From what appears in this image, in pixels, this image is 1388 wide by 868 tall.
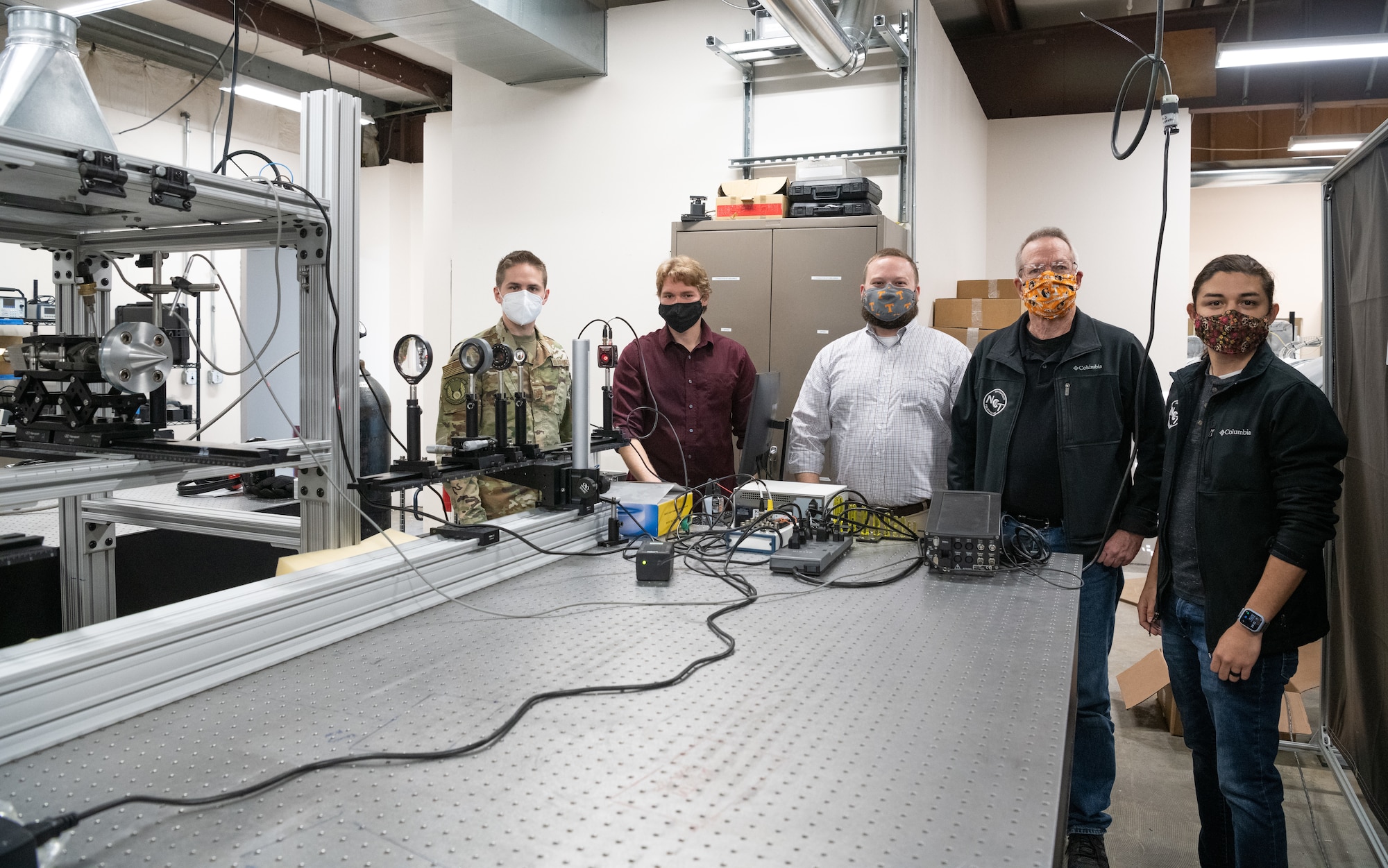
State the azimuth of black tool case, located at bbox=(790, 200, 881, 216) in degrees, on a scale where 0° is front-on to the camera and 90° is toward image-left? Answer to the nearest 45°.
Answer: approximately 0°

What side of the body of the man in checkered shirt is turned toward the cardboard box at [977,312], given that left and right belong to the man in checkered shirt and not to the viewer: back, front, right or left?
back

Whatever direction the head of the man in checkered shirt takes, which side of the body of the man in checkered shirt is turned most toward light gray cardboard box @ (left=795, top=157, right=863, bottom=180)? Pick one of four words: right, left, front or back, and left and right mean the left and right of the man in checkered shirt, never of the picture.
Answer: back

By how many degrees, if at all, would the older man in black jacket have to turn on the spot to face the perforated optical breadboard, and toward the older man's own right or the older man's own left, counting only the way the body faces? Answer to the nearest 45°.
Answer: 0° — they already face it

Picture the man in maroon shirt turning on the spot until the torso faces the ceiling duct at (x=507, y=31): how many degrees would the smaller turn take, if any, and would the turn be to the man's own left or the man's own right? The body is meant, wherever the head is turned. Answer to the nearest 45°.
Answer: approximately 135° to the man's own right

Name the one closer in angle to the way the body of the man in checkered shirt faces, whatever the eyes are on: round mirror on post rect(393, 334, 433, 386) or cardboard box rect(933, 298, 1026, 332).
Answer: the round mirror on post

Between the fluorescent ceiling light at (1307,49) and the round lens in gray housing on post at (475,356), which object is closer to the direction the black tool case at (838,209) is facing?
the round lens in gray housing on post

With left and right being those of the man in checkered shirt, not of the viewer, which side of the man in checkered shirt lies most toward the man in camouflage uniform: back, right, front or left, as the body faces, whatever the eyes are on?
right

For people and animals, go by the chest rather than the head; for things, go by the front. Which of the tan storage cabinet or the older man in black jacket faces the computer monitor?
the tan storage cabinet

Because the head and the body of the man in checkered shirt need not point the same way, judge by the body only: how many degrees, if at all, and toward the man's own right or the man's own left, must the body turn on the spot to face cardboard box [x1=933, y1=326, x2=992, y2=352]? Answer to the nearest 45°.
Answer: approximately 180°
